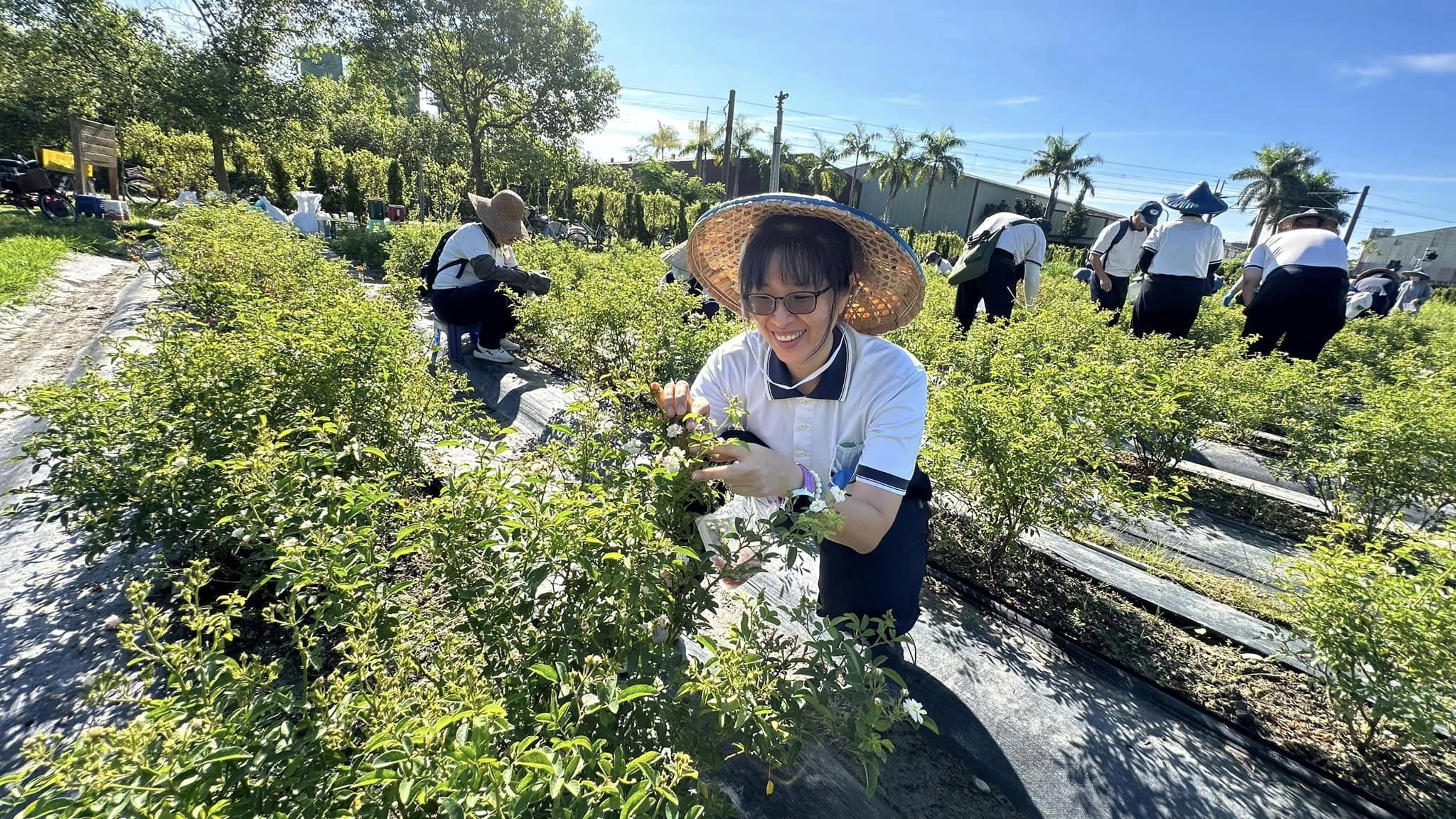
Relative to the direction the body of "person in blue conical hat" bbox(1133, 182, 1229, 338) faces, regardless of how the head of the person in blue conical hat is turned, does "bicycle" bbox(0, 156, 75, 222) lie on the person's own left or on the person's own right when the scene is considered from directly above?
on the person's own left

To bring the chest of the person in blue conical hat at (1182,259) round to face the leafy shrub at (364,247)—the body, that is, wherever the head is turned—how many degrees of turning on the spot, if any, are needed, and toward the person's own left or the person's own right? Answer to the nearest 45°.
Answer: approximately 90° to the person's own left

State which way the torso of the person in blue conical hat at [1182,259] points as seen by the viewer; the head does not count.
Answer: away from the camera

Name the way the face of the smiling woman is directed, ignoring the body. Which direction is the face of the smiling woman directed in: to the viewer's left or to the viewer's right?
to the viewer's left

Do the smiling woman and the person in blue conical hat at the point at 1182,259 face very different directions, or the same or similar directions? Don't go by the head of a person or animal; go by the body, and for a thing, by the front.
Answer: very different directions

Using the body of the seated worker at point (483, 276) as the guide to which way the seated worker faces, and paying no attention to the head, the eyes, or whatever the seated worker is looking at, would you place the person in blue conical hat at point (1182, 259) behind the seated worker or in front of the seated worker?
in front

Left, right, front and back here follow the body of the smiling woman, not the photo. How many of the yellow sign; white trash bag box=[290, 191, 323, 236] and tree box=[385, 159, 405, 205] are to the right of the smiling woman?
3

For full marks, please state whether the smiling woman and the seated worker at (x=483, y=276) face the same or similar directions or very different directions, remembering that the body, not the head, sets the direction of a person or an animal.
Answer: very different directions

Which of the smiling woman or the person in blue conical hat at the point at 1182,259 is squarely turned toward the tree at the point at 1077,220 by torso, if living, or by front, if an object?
the person in blue conical hat

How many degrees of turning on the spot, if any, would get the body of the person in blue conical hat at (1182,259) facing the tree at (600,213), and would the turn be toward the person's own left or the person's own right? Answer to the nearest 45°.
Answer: approximately 45° to the person's own left

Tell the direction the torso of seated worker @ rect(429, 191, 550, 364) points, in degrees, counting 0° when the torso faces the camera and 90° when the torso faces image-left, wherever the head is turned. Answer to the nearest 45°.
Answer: approximately 270°

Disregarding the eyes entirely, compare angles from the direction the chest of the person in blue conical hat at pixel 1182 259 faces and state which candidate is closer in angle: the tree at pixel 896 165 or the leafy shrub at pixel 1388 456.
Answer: the tree

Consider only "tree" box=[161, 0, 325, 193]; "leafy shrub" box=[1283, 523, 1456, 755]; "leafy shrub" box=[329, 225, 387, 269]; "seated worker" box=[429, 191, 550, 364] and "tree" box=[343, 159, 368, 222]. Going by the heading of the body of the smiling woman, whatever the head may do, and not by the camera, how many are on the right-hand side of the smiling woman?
4

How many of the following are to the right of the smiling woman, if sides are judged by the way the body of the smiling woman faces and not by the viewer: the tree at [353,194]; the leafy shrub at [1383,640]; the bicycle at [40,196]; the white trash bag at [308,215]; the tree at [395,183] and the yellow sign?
5

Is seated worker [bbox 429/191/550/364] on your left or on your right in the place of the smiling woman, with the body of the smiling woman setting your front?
on your right

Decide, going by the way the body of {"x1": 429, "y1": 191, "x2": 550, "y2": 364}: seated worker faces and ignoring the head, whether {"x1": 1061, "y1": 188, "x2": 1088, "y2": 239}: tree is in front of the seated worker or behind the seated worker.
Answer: in front
